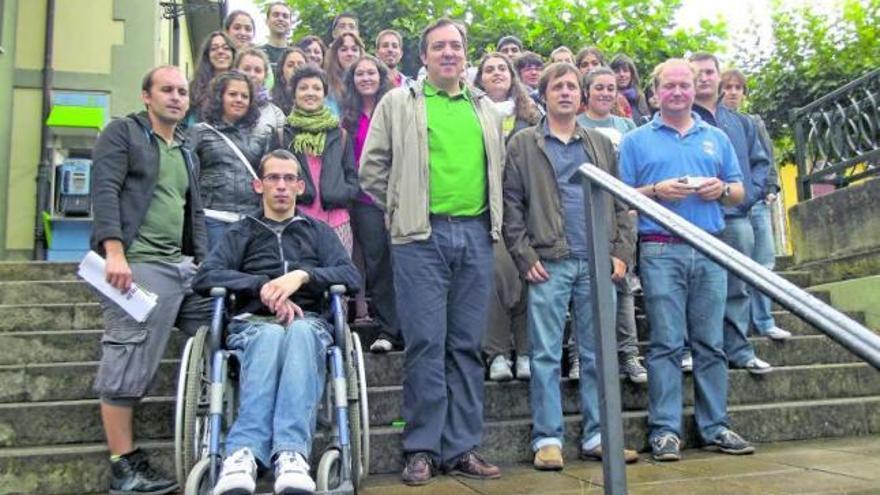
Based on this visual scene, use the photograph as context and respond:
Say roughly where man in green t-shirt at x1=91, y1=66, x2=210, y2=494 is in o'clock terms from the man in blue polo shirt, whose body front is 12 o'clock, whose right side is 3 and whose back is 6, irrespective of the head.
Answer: The man in green t-shirt is roughly at 2 o'clock from the man in blue polo shirt.

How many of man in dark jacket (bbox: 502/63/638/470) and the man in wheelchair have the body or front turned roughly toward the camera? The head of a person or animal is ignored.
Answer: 2

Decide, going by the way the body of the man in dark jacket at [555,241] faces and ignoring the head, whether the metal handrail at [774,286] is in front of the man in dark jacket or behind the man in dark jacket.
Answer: in front

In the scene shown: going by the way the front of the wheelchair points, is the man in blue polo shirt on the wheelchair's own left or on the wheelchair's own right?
on the wheelchair's own left

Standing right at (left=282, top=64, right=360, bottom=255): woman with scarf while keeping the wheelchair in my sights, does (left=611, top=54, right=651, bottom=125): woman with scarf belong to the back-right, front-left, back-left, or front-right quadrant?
back-left

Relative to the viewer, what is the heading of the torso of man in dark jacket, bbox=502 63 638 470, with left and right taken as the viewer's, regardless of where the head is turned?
facing the viewer

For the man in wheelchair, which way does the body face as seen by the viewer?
toward the camera

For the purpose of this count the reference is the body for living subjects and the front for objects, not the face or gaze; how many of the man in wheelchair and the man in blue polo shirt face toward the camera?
2

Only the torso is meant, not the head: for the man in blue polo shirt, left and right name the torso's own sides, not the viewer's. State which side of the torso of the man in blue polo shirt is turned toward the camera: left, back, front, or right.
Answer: front

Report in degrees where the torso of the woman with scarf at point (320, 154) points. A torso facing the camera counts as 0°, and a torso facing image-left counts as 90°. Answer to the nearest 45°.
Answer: approximately 0°
